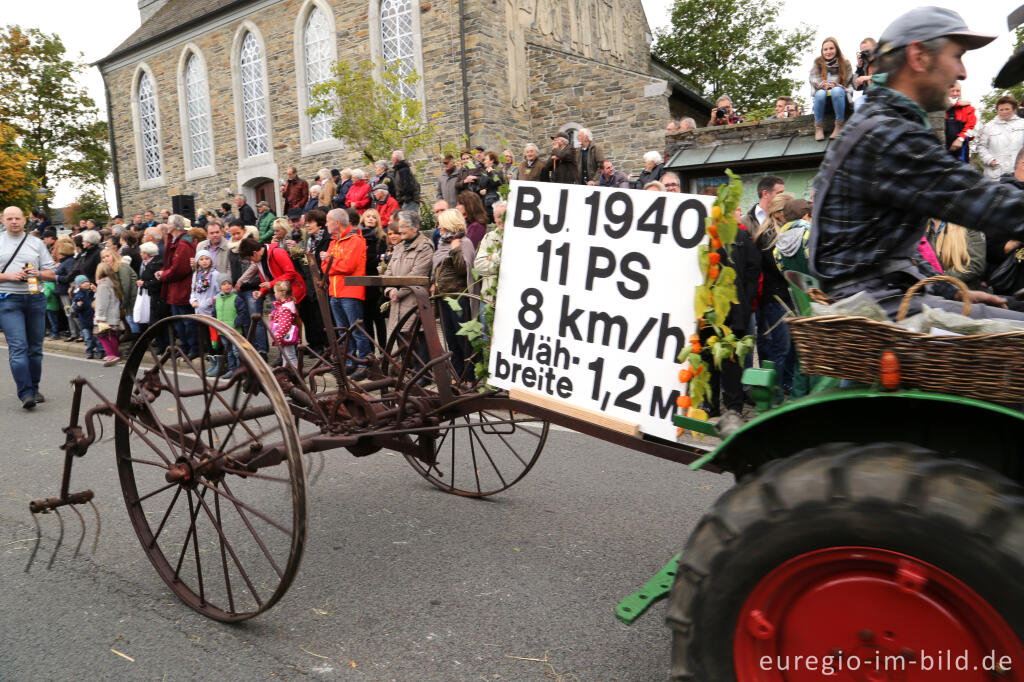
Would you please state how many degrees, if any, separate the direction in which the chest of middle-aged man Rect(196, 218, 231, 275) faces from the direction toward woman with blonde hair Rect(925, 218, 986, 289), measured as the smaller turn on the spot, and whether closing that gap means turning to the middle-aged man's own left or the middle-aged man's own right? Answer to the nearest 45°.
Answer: approximately 45° to the middle-aged man's own left

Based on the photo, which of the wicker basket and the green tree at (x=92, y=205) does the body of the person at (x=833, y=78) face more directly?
the wicker basket

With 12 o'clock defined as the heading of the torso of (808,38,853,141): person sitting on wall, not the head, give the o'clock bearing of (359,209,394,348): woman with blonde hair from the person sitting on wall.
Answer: The woman with blonde hair is roughly at 2 o'clock from the person sitting on wall.

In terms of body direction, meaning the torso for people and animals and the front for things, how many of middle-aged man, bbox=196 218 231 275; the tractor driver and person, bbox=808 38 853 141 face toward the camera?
2

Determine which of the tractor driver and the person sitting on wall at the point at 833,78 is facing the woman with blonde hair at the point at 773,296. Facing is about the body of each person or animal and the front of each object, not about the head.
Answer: the person sitting on wall

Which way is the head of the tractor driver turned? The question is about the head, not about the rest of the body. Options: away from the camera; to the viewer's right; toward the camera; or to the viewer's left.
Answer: to the viewer's right

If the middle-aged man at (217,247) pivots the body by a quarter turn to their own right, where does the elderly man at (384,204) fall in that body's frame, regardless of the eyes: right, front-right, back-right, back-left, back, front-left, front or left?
back

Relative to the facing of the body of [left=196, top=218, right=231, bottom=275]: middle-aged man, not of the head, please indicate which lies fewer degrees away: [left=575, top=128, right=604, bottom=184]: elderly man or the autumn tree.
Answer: the elderly man

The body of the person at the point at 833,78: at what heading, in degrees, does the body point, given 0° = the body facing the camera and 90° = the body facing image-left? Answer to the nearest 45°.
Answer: approximately 0°

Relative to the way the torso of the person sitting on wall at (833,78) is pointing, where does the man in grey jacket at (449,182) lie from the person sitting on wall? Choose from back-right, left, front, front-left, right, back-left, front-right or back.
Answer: right

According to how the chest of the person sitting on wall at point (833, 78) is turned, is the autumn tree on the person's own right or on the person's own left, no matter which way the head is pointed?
on the person's own right
